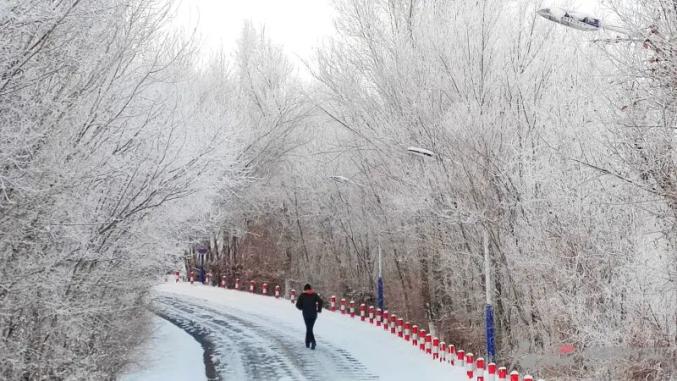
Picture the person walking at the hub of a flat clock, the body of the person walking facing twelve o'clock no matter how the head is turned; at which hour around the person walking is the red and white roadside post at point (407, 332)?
The red and white roadside post is roughly at 2 o'clock from the person walking.

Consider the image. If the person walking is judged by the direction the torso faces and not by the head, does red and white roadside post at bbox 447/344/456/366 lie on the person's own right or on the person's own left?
on the person's own right

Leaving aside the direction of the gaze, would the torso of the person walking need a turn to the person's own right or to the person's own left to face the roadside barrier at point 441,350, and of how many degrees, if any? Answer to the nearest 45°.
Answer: approximately 135° to the person's own right

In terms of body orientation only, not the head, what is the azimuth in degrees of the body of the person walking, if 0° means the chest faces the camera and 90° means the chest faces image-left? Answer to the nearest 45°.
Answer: approximately 180°

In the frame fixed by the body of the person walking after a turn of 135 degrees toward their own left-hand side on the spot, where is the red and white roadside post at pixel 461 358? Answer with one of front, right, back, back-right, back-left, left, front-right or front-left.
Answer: left

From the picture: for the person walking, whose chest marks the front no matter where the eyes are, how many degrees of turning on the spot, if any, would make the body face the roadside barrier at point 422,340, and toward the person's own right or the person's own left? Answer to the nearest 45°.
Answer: approximately 90° to the person's own right
